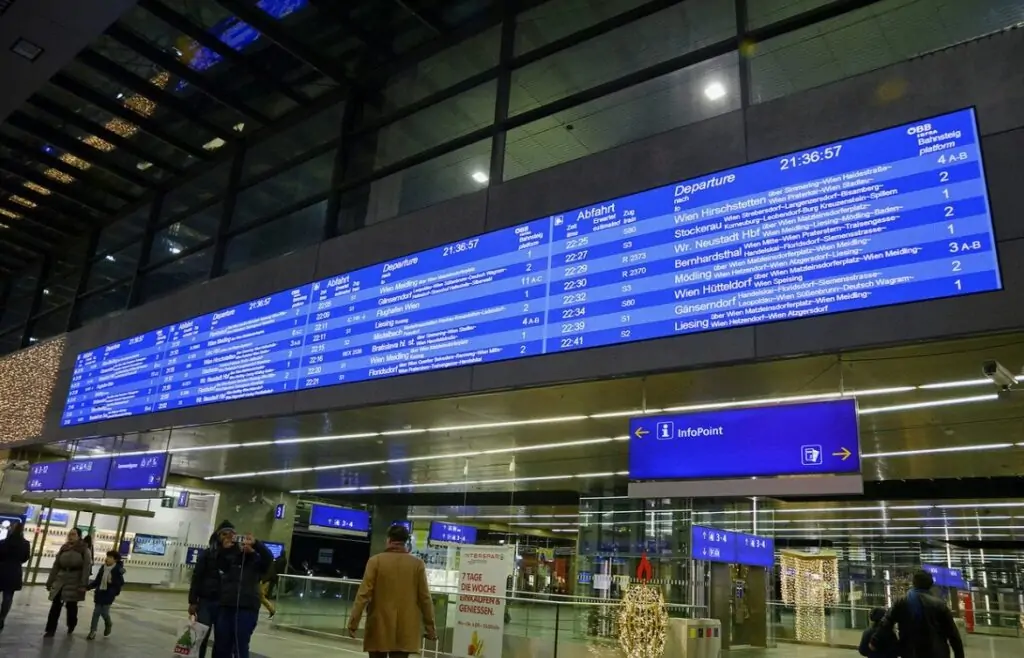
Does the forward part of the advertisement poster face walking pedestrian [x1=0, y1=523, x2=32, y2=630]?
no

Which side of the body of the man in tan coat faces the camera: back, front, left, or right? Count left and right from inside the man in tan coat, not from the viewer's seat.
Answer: back

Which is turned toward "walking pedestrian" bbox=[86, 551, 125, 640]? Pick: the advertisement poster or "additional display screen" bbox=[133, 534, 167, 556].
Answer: the additional display screen

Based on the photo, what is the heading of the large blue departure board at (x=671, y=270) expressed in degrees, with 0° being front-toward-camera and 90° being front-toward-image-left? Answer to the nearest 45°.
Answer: approximately 45°

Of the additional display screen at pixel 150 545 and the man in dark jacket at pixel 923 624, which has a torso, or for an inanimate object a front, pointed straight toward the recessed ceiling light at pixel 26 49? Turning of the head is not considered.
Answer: the additional display screen

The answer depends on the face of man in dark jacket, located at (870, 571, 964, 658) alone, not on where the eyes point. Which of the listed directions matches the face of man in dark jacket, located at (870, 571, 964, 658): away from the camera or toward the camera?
away from the camera

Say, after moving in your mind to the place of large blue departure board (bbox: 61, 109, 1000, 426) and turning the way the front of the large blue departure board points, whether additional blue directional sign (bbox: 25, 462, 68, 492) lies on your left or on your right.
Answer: on your right

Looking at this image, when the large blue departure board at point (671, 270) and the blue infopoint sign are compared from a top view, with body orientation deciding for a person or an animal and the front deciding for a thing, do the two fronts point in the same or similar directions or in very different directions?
same or similar directions

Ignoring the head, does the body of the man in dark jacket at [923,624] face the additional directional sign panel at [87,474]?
no

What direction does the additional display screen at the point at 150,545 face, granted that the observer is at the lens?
facing the viewer

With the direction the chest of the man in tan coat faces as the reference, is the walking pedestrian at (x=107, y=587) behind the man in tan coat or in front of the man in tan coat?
in front

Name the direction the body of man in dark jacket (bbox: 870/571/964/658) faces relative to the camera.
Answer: away from the camera

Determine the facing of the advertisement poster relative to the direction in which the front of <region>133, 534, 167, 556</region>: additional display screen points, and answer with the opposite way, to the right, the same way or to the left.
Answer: the same way

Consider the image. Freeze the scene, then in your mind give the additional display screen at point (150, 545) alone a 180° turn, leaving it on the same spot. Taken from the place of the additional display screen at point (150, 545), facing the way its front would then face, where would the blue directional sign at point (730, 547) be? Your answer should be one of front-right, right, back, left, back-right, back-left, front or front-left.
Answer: back-right

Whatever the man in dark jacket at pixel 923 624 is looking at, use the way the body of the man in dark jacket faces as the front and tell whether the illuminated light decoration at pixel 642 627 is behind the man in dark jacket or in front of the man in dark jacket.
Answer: in front

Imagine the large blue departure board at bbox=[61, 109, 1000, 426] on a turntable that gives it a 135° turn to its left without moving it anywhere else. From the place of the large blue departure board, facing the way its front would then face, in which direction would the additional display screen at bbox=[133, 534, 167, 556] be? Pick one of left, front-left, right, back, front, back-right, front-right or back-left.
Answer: back-left

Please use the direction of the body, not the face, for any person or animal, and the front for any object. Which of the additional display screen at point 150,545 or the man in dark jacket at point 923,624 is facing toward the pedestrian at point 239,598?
the additional display screen

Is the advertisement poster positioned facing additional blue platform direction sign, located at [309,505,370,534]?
no

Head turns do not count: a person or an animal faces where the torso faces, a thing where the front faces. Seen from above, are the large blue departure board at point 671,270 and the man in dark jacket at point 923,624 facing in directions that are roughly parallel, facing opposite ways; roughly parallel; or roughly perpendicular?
roughly parallel, facing opposite ways

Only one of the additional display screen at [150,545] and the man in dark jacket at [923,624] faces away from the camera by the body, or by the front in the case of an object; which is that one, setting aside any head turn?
the man in dark jacket
